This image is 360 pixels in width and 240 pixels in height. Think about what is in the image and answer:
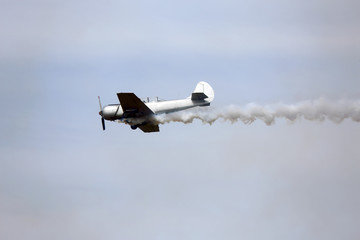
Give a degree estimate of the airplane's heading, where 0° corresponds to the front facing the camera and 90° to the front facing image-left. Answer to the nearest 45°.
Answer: approximately 90°
